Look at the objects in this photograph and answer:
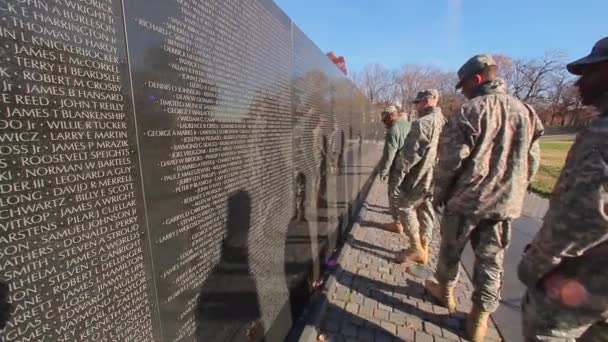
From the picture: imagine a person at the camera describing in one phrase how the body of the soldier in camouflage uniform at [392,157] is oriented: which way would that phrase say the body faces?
to the viewer's left

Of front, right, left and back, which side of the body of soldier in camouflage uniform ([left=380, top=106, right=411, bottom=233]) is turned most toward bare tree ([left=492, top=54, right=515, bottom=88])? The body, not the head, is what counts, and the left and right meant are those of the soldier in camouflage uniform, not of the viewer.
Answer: right

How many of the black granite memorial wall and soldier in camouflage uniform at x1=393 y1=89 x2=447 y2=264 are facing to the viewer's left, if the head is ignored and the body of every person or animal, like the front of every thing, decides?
1

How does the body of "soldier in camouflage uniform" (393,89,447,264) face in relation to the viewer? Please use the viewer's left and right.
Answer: facing to the left of the viewer

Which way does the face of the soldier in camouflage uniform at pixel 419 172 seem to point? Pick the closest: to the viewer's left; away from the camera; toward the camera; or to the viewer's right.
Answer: to the viewer's left

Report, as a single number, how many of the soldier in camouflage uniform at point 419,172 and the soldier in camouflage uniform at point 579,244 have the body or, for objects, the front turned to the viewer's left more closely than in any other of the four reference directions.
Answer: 2

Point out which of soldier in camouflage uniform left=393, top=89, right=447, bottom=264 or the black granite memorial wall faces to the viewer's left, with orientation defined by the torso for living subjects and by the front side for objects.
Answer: the soldier in camouflage uniform

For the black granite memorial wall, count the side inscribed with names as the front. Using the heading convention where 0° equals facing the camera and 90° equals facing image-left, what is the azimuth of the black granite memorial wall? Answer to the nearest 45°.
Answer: approximately 315°
